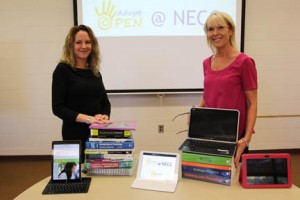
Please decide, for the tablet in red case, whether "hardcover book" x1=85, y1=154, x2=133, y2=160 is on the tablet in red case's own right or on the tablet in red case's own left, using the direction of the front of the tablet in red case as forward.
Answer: on the tablet in red case's own right

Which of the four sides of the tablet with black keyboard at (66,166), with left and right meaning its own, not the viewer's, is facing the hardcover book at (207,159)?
left

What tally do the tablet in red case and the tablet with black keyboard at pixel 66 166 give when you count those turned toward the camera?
2

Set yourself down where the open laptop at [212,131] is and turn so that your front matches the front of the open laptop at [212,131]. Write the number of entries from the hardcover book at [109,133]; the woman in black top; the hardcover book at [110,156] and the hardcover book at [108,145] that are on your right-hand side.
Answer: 4
